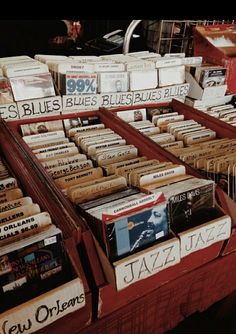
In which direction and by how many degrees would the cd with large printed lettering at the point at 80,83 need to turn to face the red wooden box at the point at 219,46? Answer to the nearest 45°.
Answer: approximately 135° to its left

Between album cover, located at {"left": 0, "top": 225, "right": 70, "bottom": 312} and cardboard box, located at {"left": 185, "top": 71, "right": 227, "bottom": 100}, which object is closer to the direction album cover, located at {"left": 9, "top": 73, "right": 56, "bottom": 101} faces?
the album cover

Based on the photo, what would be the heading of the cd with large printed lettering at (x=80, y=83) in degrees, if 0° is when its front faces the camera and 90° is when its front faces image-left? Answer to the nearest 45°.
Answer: approximately 0°

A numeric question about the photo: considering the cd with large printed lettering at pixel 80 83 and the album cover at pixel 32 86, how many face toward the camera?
2

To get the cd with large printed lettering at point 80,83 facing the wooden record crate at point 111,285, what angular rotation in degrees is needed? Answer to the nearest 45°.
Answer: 0° — it already faces it
